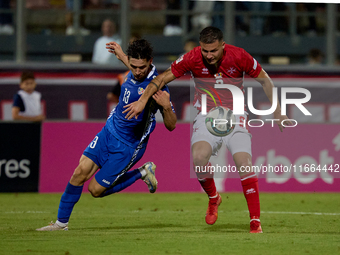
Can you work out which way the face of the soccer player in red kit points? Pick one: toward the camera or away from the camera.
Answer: toward the camera

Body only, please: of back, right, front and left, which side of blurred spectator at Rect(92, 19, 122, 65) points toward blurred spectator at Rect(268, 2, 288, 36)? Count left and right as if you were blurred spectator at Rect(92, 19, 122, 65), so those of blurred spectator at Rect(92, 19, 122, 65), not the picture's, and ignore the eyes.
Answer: left

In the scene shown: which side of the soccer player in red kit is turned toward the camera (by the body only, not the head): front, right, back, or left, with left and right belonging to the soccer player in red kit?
front

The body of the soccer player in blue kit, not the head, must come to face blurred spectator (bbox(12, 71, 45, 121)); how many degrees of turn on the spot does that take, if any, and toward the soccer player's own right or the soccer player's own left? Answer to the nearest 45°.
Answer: approximately 135° to the soccer player's own right

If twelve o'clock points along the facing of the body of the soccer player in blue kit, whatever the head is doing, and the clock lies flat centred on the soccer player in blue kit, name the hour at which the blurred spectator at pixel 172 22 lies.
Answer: The blurred spectator is roughly at 5 o'clock from the soccer player in blue kit.

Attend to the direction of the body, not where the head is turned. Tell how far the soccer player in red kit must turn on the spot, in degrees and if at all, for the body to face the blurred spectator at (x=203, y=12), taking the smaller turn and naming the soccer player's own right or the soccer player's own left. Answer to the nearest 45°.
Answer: approximately 180°

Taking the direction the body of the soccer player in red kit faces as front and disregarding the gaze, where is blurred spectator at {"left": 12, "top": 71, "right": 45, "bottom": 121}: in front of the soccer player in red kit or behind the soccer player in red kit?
behind

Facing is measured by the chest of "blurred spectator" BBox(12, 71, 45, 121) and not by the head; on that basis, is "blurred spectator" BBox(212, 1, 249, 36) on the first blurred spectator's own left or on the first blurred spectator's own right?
on the first blurred spectator's own left

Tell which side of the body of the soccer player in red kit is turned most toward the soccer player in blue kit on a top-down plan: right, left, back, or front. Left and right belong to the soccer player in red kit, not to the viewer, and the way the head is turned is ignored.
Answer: right

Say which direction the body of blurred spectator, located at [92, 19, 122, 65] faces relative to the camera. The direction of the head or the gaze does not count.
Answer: toward the camera

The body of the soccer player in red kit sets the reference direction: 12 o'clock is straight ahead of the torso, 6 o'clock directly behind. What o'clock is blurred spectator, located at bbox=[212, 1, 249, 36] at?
The blurred spectator is roughly at 6 o'clock from the soccer player in red kit.

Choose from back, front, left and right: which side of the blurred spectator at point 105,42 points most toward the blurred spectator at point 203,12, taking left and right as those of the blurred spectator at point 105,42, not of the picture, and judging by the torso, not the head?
left

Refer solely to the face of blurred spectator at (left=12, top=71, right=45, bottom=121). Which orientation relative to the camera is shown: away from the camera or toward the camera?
toward the camera
